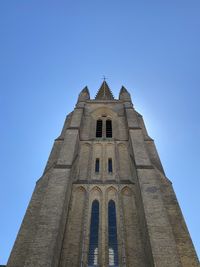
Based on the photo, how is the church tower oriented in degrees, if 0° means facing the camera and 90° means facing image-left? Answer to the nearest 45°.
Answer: approximately 0°
